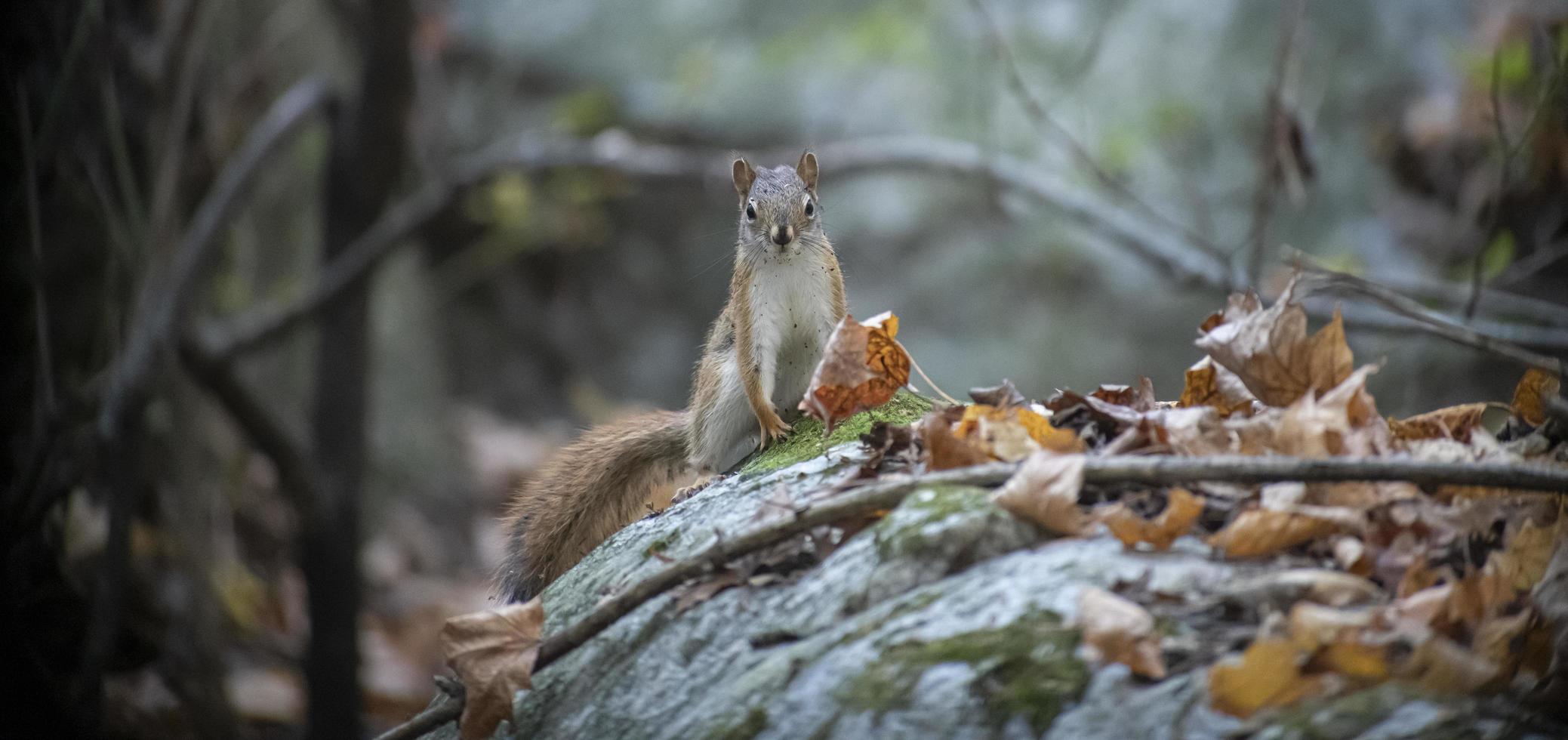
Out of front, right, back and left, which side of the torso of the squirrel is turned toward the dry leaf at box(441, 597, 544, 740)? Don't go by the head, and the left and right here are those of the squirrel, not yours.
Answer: right

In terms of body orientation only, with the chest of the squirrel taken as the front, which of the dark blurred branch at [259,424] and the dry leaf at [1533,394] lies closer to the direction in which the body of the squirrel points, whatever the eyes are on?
the dry leaf

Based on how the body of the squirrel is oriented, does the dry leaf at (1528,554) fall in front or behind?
in front

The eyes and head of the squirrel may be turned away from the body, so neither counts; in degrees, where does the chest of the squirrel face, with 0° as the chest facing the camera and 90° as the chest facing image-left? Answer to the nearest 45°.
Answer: approximately 315°

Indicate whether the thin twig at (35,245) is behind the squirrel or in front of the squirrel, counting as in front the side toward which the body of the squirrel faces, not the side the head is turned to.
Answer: behind

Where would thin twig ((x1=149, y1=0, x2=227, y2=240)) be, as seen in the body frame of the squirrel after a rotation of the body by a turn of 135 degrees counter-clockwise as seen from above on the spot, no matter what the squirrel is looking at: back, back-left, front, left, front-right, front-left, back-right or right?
front-left

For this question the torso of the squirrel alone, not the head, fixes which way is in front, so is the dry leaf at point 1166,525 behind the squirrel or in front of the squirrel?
in front
